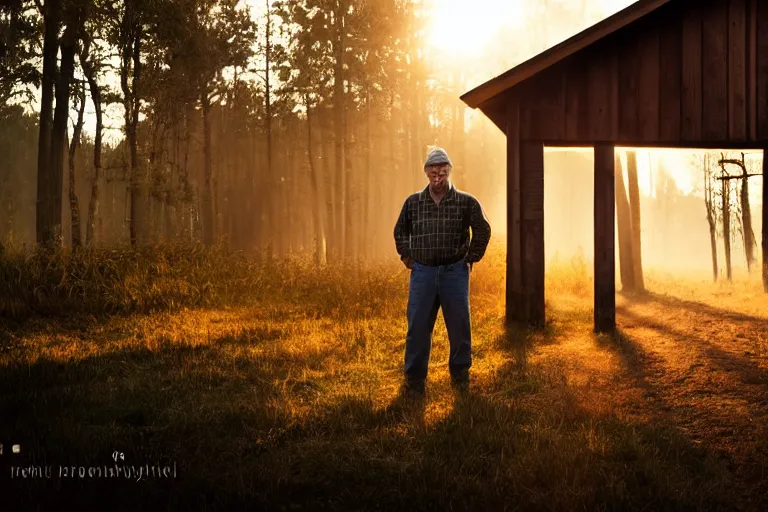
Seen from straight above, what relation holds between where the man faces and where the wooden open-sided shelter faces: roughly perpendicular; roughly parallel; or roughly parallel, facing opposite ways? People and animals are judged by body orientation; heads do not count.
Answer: roughly parallel

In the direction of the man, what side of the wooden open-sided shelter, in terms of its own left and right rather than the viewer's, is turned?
front

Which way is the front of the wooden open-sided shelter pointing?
toward the camera

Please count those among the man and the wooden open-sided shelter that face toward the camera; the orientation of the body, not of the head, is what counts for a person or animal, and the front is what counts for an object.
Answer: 2

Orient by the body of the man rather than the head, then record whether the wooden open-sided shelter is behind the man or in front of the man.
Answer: behind

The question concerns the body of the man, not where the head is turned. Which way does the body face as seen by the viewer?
toward the camera
